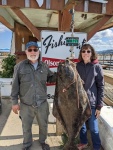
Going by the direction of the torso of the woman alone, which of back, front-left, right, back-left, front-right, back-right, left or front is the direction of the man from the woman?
front-right

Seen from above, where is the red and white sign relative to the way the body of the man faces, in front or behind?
behind

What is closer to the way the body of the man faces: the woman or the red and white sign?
the woman

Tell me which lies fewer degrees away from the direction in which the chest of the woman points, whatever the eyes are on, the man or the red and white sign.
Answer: the man

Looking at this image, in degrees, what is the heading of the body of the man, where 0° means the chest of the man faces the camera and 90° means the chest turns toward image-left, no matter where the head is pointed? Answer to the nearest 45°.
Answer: approximately 0°

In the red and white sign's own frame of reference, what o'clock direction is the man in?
The man is roughly at 1 o'clock from the red and white sign.

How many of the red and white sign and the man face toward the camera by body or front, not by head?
2

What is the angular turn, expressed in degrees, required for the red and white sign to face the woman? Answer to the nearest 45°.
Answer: approximately 45° to its left

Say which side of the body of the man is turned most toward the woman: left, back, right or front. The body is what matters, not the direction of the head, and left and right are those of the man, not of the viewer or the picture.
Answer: left

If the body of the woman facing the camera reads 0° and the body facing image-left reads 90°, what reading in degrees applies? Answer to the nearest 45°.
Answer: approximately 45°

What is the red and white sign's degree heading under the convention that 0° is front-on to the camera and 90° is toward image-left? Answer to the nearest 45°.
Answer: approximately 0°
